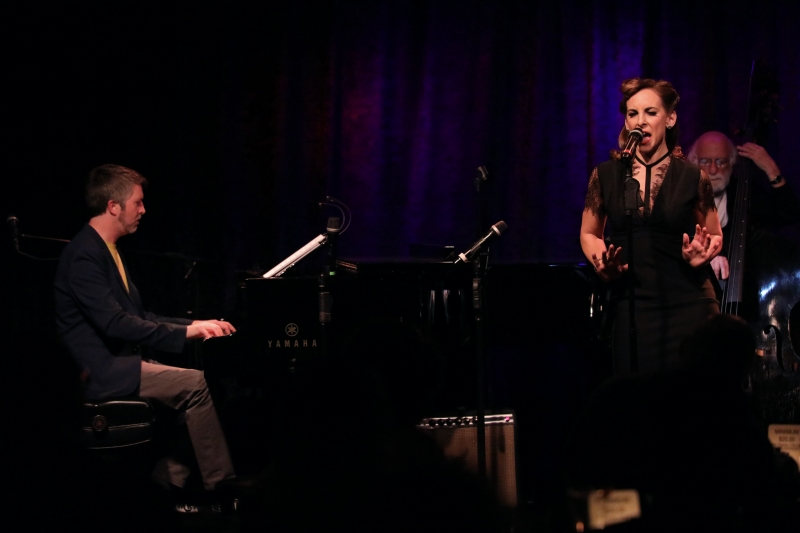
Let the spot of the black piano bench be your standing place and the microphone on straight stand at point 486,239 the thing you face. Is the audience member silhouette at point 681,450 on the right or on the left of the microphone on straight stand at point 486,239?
right

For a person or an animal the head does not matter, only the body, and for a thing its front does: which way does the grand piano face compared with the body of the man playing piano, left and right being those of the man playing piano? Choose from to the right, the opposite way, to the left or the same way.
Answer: the opposite way

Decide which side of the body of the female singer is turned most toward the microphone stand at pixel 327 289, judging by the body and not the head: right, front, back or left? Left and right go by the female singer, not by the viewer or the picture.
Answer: right

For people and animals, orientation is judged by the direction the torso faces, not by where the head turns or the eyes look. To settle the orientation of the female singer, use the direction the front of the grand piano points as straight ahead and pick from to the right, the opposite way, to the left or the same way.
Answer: to the left

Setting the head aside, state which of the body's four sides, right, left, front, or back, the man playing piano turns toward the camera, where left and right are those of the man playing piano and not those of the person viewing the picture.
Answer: right

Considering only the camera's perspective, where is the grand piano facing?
facing to the left of the viewer

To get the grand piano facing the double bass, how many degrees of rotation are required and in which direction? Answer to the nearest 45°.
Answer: approximately 180°

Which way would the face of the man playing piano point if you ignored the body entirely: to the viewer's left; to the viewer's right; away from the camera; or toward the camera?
to the viewer's right

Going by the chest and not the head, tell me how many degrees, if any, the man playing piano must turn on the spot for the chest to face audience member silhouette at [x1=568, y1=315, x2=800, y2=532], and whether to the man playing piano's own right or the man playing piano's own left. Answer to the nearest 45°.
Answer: approximately 90° to the man playing piano's own right

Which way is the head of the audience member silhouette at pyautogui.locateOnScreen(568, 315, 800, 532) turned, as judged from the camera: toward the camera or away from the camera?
away from the camera

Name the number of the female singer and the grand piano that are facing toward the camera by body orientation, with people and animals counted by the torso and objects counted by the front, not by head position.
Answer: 1

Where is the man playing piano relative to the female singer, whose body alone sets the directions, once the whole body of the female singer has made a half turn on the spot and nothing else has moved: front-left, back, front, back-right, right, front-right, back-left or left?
left

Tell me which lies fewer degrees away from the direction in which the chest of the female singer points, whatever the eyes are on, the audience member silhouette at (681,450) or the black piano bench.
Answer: the audience member silhouette

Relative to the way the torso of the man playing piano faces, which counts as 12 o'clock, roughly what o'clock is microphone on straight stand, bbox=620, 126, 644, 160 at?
The microphone on straight stand is roughly at 1 o'clock from the man playing piano.

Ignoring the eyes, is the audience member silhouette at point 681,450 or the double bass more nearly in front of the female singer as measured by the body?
the audience member silhouette

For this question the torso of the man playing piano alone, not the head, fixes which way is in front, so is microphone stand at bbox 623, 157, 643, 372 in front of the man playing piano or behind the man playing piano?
in front
